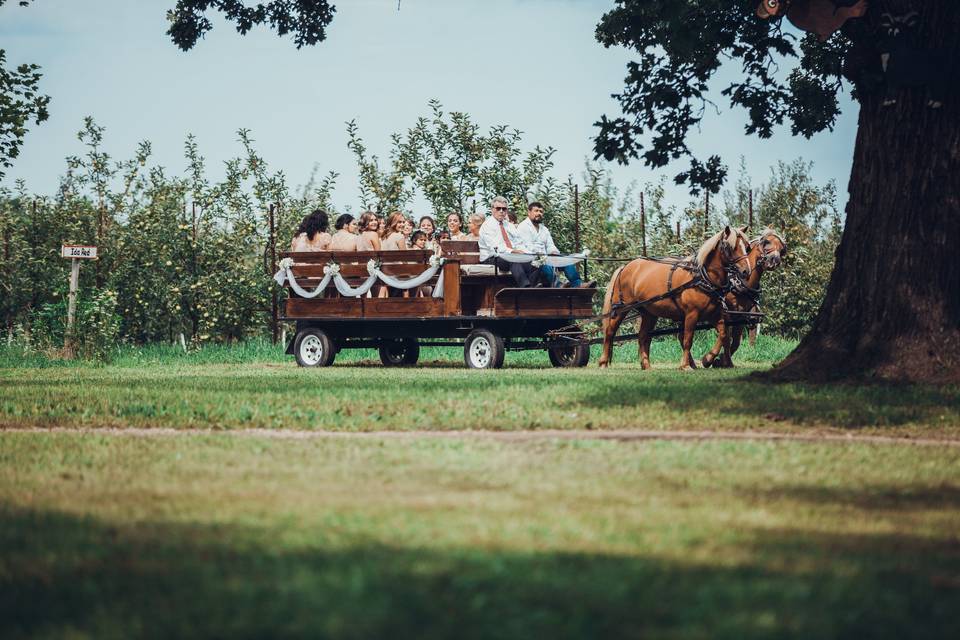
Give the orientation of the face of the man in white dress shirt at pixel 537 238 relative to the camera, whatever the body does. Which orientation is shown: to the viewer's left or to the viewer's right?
to the viewer's right

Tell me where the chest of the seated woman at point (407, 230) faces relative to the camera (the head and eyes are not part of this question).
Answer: toward the camera

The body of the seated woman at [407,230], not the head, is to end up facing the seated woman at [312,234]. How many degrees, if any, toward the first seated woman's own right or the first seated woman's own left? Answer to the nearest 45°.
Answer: approximately 90° to the first seated woman's own right
